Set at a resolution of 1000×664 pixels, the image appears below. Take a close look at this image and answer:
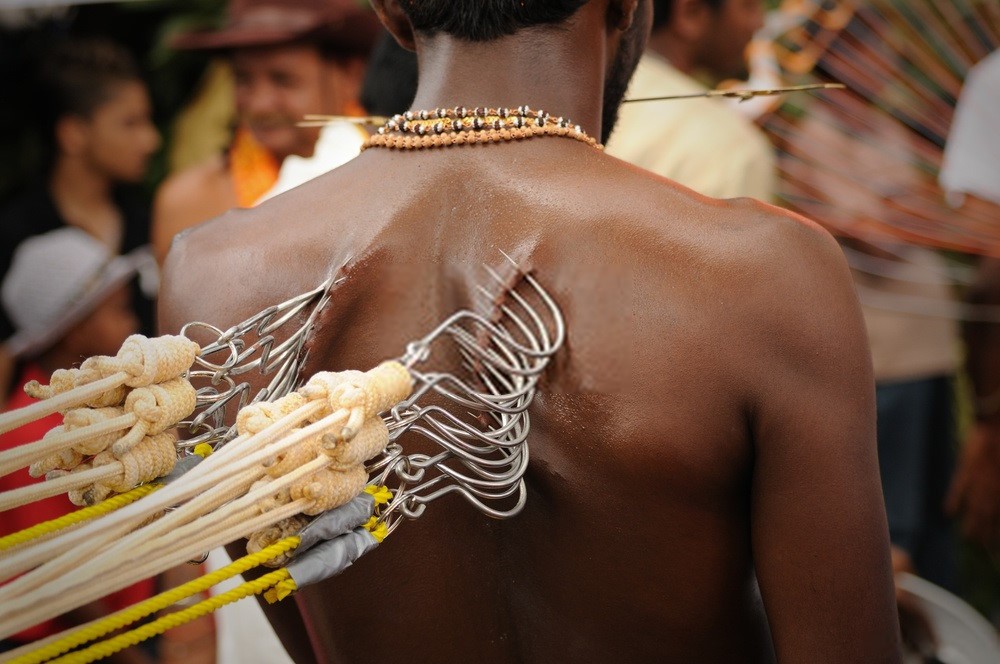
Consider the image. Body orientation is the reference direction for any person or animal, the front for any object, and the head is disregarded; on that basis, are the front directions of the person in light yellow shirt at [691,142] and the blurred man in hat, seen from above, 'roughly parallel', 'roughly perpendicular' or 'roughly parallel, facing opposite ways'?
roughly perpendicular

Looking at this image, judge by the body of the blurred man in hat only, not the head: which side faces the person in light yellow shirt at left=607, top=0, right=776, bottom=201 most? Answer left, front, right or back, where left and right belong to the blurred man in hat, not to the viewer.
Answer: left
